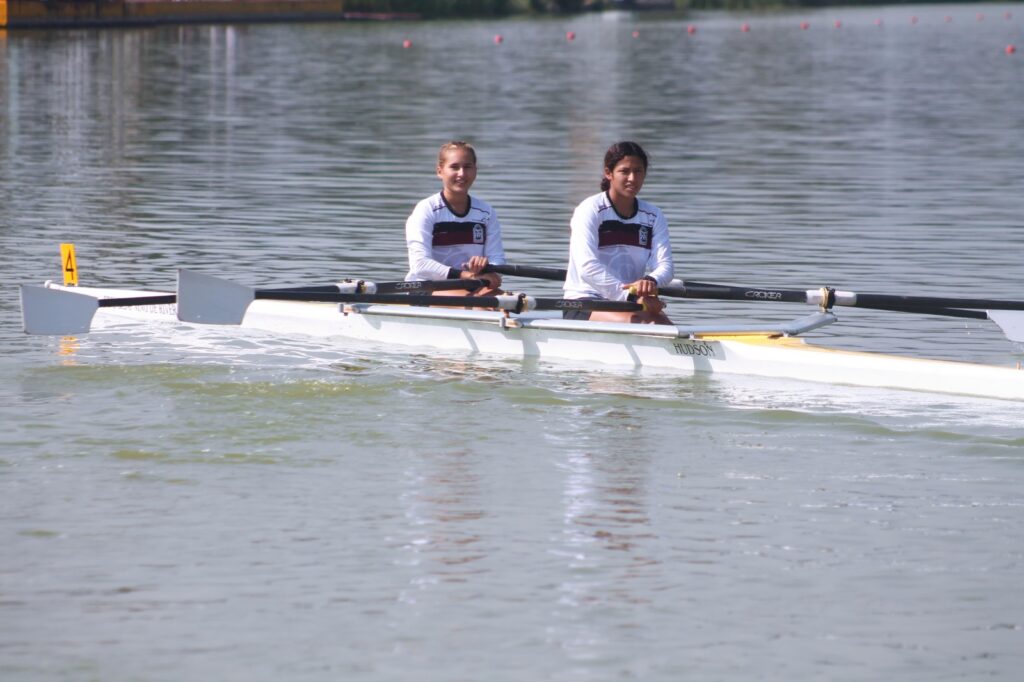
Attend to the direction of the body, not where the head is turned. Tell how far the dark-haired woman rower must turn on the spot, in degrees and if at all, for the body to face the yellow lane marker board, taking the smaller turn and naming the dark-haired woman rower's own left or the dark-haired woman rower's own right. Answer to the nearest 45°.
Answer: approximately 135° to the dark-haired woman rower's own right

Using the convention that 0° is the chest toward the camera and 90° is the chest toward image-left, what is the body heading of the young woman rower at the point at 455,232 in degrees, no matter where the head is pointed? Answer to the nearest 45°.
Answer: approximately 315°

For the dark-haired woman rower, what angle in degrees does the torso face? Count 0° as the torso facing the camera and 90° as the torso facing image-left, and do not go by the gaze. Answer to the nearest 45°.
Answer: approximately 315°

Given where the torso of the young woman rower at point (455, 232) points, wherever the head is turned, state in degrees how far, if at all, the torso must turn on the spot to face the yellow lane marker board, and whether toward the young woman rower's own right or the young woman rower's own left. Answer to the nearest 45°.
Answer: approximately 135° to the young woman rower's own right

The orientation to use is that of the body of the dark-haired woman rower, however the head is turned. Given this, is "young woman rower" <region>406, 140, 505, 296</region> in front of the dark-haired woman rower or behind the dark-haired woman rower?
behind

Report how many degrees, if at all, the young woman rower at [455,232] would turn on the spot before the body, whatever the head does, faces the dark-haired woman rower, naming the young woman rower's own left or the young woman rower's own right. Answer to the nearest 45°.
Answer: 0° — they already face them

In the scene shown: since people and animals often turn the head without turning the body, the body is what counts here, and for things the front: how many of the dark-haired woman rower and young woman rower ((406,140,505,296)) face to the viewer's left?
0
